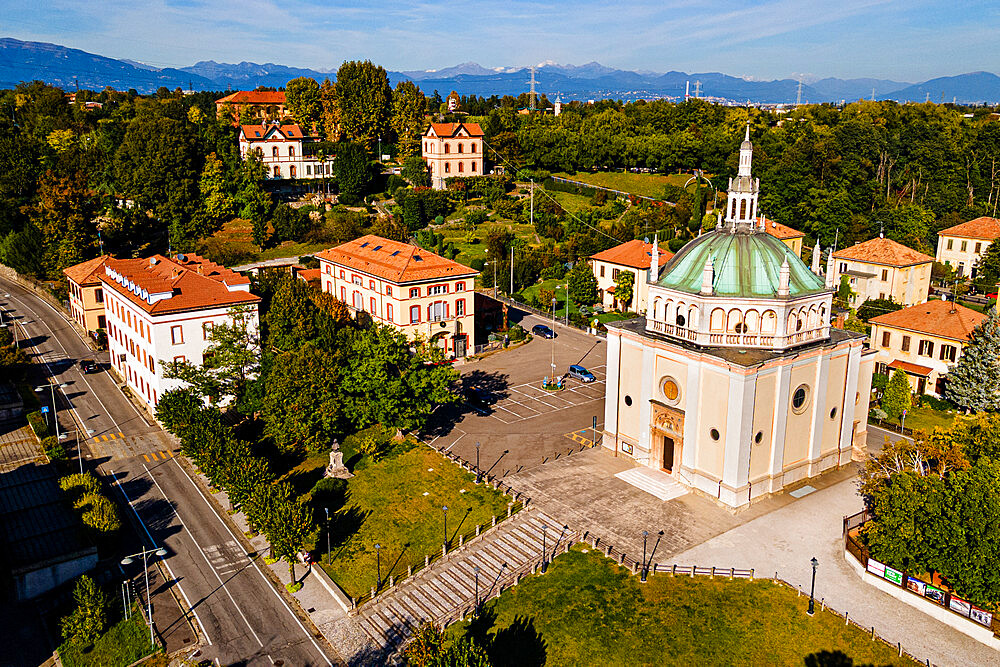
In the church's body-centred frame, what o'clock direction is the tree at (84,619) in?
The tree is roughly at 12 o'clock from the church.

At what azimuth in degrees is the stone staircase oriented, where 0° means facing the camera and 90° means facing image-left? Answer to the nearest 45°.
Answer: approximately 45°

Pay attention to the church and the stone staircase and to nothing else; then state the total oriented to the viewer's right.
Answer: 0

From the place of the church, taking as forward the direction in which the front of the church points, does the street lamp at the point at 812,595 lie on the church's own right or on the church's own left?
on the church's own left

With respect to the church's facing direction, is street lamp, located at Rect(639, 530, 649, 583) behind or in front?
in front

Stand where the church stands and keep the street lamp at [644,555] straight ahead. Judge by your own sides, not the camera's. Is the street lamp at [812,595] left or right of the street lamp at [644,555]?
left

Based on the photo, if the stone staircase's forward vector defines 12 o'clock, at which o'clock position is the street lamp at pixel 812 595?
The street lamp is roughly at 8 o'clock from the stone staircase.

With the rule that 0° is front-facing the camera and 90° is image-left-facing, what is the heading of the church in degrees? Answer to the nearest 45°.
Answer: approximately 45°

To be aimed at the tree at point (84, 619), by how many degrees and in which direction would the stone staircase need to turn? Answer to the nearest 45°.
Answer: approximately 45° to its right

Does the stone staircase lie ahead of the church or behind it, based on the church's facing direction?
ahead
